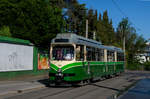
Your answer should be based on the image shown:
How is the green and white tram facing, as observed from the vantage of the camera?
facing the viewer and to the left of the viewer

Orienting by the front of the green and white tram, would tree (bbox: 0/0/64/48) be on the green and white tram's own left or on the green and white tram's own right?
on the green and white tram's own right
